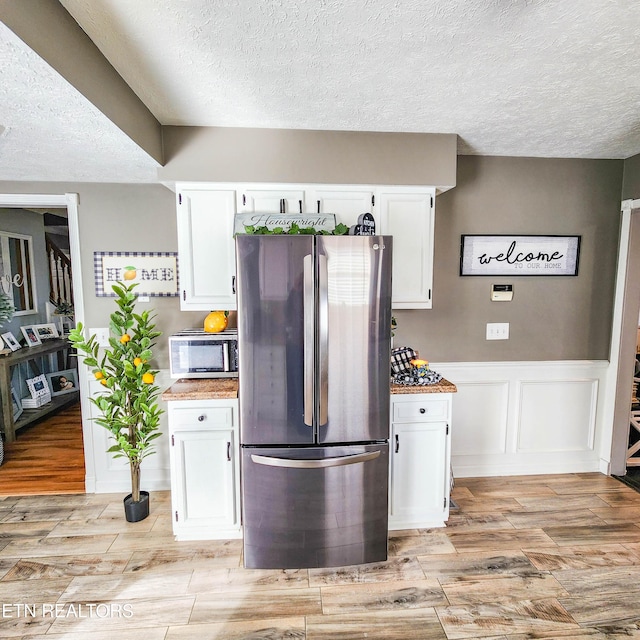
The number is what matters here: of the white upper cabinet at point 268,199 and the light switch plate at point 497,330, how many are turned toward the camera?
2

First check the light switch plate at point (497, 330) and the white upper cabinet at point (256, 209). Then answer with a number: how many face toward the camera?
2

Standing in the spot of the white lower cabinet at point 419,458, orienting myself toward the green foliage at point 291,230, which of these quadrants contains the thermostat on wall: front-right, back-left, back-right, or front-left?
back-right

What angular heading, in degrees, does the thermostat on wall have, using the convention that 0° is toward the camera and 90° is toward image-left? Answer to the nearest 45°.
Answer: approximately 0°

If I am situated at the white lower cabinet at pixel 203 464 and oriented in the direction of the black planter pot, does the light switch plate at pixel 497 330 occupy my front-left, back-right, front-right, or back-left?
back-right

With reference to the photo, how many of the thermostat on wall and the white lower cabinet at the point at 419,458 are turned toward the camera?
2

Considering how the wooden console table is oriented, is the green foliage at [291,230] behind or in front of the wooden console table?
in front

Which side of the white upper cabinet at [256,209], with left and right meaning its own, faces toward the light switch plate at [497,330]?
left
